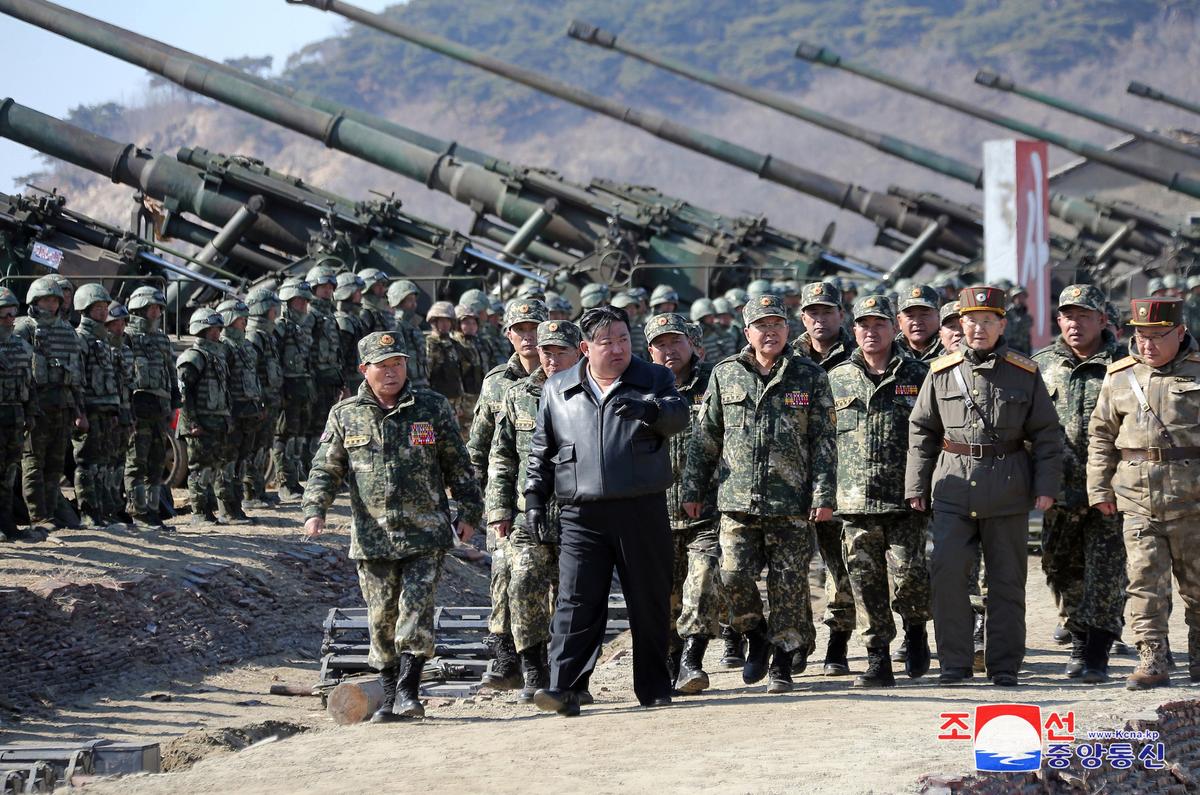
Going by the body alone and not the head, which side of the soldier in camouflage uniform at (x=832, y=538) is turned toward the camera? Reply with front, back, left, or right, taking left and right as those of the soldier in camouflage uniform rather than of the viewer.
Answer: front

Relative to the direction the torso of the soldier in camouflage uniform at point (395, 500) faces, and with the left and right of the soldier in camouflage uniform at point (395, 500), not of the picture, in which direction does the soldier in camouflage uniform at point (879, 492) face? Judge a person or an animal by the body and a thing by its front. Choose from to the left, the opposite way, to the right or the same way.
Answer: the same way

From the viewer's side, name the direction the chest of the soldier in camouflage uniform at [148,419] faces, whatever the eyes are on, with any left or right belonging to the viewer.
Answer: facing the viewer and to the right of the viewer

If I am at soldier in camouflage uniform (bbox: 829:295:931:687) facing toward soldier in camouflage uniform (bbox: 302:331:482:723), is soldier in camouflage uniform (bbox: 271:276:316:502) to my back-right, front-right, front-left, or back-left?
front-right

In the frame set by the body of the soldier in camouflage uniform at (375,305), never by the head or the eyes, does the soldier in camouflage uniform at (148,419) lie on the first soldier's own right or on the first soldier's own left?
on the first soldier's own right

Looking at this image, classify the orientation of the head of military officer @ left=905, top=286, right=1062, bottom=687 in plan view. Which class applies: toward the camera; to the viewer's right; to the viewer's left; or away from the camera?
toward the camera

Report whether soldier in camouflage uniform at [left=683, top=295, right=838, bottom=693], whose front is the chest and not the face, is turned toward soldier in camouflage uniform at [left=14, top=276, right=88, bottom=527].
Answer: no

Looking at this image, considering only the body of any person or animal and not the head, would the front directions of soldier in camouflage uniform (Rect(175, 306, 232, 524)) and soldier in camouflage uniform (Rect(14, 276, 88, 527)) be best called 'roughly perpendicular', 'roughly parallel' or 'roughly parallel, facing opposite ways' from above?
roughly parallel

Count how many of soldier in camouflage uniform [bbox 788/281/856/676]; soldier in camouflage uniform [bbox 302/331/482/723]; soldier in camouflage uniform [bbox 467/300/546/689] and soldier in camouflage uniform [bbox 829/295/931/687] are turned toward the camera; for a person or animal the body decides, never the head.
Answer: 4

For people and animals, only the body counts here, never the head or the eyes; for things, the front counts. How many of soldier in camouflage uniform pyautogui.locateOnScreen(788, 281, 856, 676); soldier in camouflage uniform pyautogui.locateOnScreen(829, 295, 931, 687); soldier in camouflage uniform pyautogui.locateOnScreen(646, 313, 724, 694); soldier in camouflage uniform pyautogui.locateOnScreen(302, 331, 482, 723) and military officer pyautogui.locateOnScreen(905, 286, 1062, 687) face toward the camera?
5

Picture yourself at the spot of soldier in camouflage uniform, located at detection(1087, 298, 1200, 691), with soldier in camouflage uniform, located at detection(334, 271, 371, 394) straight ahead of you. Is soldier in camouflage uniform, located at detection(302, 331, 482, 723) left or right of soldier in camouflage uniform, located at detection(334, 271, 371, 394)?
left

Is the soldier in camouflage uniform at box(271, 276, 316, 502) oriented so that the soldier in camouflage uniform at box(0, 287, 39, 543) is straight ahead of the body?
no

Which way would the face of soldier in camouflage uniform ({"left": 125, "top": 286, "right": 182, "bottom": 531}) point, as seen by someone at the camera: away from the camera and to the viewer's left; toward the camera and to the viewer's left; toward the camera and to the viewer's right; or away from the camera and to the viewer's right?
toward the camera and to the viewer's right

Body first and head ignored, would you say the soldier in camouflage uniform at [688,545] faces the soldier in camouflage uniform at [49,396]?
no

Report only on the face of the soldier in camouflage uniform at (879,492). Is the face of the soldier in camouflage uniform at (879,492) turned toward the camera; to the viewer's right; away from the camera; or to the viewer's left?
toward the camera

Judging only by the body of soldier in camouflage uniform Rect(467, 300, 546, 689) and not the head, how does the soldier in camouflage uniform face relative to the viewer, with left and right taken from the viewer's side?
facing the viewer

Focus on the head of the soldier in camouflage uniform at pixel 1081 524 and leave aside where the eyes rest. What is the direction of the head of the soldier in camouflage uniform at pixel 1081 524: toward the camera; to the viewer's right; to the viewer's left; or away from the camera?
toward the camera

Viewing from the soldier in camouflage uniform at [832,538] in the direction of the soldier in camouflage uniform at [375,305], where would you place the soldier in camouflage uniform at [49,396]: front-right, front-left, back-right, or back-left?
front-left

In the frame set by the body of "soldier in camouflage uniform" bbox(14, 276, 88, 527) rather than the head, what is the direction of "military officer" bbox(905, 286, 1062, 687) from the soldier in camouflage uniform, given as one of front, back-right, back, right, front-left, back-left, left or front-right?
front
